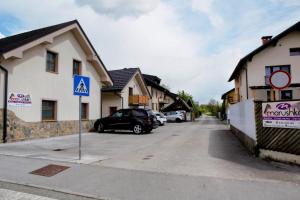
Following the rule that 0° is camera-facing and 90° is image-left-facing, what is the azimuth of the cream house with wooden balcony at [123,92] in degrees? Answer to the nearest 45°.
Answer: approximately 315°

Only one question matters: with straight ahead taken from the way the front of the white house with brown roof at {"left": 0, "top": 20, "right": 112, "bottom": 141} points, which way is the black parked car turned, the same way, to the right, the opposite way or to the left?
the opposite way

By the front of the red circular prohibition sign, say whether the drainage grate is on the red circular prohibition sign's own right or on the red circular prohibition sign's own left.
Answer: on the red circular prohibition sign's own right

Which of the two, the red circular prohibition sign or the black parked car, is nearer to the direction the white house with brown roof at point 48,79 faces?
the red circular prohibition sign

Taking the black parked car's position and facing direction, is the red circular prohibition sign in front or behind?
behind

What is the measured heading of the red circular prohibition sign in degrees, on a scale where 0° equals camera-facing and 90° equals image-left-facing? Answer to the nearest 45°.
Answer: approximately 0°
